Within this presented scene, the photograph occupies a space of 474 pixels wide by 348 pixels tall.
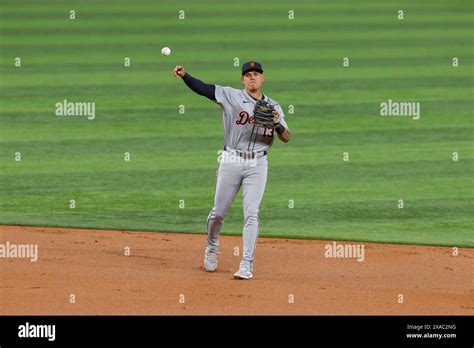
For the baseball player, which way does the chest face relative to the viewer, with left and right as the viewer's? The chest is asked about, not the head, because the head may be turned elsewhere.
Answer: facing the viewer
